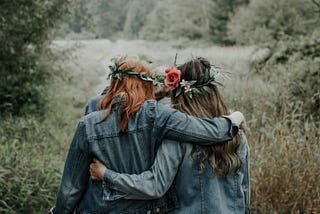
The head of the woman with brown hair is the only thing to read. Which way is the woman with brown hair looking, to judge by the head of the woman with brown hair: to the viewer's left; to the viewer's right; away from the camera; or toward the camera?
away from the camera

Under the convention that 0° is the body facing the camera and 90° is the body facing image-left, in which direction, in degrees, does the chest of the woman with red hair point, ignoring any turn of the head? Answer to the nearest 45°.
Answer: approximately 180°

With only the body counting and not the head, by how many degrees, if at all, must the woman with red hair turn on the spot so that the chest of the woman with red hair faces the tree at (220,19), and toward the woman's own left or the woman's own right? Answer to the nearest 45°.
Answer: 0° — they already face it

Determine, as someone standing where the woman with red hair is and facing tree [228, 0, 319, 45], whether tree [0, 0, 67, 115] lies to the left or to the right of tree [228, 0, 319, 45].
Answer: left

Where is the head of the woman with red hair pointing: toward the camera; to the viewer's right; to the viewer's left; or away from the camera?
away from the camera
